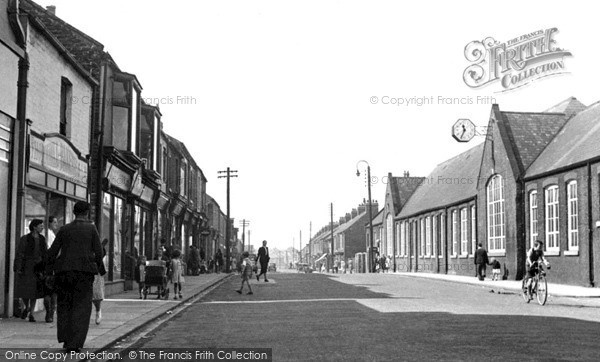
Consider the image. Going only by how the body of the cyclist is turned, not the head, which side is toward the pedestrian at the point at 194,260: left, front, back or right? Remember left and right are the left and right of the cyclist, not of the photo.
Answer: back

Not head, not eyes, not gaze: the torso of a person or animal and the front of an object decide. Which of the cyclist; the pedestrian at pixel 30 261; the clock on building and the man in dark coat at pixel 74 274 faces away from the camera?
the man in dark coat

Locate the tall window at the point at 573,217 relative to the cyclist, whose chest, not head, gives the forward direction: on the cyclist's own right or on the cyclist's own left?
on the cyclist's own left

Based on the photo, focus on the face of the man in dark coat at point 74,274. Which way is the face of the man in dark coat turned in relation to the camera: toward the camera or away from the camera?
away from the camera

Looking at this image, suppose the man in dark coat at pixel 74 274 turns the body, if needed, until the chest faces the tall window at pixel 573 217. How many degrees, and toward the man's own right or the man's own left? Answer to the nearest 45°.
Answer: approximately 45° to the man's own right

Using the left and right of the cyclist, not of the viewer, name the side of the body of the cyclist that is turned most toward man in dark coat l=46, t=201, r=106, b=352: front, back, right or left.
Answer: right

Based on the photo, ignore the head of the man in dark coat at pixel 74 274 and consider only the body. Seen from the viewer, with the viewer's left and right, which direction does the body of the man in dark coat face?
facing away from the viewer

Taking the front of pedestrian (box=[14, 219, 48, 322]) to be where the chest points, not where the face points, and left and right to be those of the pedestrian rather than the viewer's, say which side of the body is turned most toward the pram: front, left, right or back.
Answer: left

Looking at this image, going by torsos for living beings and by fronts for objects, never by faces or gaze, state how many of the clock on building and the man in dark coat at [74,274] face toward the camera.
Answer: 1

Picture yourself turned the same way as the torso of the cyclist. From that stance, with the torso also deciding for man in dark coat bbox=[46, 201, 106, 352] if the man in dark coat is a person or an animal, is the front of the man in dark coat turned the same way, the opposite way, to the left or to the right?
the opposite way
